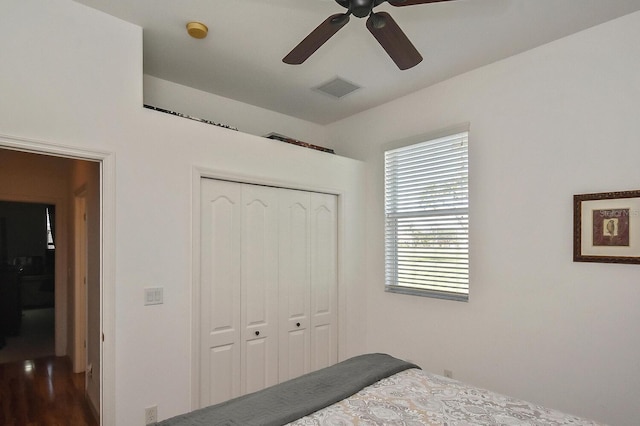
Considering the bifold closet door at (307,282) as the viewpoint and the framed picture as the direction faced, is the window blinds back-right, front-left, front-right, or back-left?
front-left

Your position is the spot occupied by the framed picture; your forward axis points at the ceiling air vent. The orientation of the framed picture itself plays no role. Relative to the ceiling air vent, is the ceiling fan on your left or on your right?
left

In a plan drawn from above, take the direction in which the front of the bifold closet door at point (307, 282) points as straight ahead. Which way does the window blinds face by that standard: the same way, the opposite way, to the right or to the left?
to the right

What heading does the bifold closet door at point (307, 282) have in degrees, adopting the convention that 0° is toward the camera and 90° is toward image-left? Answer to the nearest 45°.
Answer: approximately 315°

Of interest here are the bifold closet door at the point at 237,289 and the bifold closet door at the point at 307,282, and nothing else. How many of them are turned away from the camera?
0

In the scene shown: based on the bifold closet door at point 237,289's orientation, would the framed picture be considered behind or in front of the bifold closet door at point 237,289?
in front

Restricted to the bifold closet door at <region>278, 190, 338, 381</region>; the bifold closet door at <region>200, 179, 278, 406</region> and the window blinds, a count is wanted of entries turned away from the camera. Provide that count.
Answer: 0

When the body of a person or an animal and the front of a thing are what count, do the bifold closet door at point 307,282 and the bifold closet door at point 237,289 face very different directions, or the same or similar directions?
same or similar directions

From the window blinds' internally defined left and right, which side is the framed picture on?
on its left

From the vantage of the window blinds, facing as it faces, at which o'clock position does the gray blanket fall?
The gray blanket is roughly at 11 o'clock from the window blinds.

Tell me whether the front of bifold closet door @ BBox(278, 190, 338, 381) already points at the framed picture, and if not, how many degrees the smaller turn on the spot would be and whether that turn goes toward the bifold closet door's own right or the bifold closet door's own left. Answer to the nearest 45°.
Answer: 0° — it already faces it

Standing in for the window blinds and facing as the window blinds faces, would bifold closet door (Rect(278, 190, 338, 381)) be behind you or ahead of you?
ahead

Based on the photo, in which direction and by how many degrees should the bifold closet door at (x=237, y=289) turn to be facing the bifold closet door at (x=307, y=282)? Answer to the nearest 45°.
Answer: approximately 90° to its left

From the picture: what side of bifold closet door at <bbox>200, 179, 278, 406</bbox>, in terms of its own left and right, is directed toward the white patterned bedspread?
front

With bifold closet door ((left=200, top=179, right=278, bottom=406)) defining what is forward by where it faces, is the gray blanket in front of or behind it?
in front

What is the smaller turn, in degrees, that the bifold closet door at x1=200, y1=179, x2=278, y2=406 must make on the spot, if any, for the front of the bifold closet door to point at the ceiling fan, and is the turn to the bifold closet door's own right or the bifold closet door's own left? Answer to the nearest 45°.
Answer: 0° — it already faces it

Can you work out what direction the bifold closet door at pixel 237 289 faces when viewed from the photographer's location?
facing the viewer and to the right of the viewer
